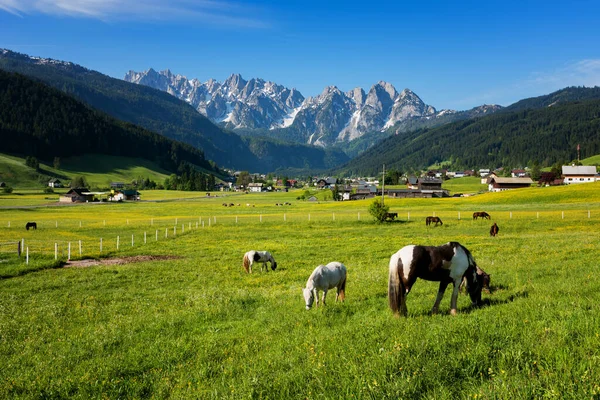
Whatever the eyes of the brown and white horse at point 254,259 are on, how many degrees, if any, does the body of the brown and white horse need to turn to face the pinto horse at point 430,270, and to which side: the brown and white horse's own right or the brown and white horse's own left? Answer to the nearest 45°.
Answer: approximately 90° to the brown and white horse's own right

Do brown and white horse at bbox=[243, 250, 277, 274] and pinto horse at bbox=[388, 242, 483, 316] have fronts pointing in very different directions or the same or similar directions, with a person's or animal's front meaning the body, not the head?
same or similar directions

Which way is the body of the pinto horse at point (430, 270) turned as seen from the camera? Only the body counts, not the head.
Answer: to the viewer's right

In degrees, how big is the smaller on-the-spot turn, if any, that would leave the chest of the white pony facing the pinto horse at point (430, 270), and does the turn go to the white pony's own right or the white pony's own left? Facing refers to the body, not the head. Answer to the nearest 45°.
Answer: approximately 90° to the white pony's own left

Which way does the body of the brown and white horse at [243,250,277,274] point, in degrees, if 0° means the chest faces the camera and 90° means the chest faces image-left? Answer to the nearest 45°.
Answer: approximately 270°

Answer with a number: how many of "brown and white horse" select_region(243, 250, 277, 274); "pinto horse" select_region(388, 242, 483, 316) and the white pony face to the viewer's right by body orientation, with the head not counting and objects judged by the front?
2

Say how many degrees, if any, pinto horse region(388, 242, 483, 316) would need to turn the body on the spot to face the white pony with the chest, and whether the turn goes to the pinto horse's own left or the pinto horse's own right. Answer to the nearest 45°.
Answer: approximately 135° to the pinto horse's own left

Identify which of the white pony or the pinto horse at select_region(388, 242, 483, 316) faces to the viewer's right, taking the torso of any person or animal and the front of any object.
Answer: the pinto horse

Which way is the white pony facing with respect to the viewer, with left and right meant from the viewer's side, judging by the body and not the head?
facing the viewer and to the left of the viewer
